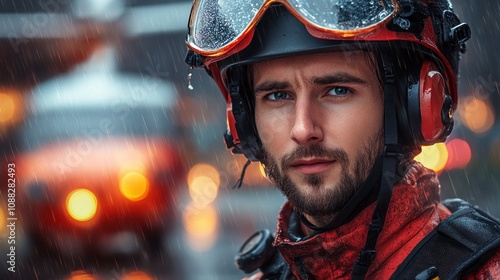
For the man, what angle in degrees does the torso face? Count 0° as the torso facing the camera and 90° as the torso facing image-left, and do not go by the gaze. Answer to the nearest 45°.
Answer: approximately 45°
